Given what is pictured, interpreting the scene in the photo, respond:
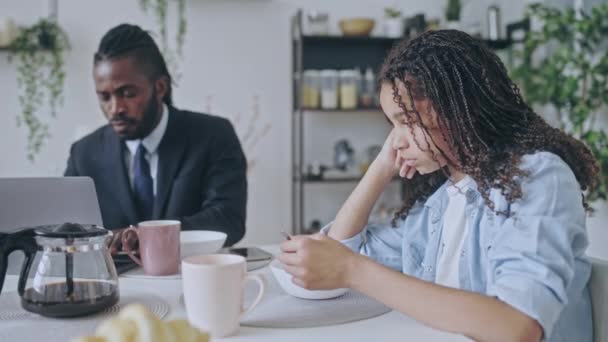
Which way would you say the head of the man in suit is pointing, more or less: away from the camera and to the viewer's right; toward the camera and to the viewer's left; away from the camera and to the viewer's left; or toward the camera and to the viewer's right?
toward the camera and to the viewer's left

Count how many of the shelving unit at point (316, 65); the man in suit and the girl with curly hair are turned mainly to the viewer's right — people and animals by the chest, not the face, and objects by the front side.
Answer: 0

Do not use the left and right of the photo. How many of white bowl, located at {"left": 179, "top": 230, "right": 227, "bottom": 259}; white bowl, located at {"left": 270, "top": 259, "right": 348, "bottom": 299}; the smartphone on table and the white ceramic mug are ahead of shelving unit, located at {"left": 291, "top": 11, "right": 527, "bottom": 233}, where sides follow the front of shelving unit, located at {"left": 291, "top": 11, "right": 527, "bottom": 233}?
4

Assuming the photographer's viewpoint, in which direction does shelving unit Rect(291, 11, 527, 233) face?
facing the viewer

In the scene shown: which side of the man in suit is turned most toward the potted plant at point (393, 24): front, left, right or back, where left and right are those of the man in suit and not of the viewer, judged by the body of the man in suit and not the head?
back

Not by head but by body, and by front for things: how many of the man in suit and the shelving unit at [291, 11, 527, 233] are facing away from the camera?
0

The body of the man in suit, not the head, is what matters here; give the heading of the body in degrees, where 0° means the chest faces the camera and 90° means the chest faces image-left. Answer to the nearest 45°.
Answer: approximately 45°

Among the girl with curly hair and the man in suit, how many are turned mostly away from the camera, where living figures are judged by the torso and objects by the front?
0

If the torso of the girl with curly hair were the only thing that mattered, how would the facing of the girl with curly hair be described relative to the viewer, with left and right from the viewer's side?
facing the viewer and to the left of the viewer

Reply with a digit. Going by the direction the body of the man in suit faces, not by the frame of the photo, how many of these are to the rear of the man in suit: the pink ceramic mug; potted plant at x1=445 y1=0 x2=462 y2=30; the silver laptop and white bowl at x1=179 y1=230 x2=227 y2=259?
1

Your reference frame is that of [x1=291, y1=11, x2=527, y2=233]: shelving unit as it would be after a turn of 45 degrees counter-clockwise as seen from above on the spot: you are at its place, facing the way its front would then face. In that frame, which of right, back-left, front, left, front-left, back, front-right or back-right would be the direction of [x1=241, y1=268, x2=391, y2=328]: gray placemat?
front-right

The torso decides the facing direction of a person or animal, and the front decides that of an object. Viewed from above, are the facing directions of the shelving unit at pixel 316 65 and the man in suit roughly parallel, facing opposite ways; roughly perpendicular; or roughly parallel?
roughly parallel
